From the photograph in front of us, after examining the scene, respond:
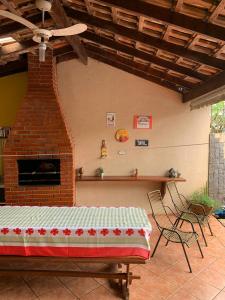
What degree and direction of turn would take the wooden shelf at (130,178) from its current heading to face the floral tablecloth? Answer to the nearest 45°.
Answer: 0° — it already faces it

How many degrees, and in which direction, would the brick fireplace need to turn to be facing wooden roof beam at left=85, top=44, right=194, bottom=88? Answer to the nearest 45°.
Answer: approximately 90° to its left

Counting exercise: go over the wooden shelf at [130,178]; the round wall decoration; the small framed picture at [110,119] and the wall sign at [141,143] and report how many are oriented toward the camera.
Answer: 4

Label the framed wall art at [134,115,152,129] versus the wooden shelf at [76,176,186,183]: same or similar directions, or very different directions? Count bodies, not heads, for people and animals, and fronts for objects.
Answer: same or similar directions

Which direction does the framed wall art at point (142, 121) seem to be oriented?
toward the camera

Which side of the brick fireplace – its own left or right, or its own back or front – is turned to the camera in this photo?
front

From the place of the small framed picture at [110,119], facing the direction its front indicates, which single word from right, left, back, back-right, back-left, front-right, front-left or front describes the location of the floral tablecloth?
front

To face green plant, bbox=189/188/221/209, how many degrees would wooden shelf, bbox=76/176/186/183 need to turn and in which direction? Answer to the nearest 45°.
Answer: approximately 90° to its left

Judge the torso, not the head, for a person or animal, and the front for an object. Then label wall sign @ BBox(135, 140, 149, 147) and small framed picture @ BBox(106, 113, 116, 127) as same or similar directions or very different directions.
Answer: same or similar directions

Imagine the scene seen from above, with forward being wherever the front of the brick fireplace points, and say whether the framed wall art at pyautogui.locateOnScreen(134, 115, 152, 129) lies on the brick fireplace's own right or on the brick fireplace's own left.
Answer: on the brick fireplace's own left

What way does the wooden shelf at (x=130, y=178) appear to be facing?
toward the camera

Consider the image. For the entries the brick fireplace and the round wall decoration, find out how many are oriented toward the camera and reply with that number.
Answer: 2

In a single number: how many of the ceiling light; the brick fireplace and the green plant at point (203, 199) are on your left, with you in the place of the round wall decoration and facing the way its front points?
1

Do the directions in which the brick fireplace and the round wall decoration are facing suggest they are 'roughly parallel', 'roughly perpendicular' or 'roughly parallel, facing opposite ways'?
roughly parallel
